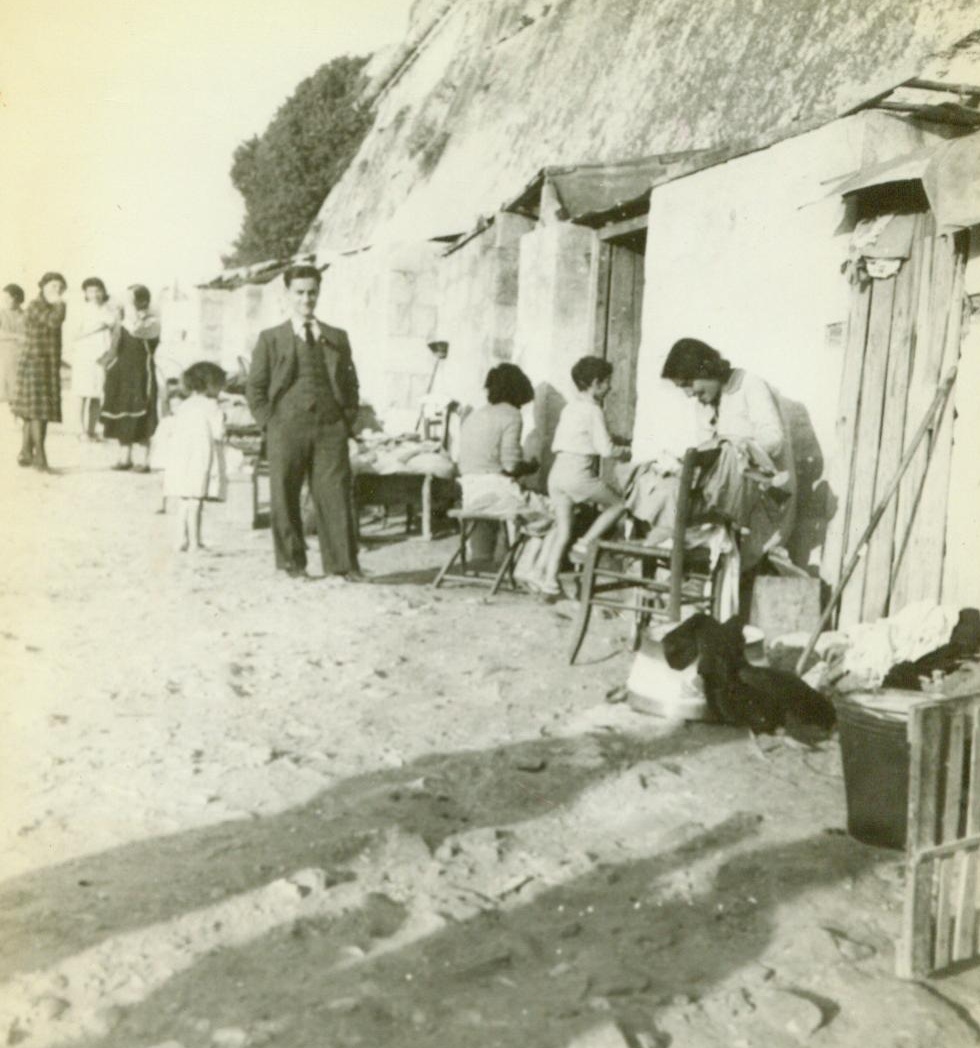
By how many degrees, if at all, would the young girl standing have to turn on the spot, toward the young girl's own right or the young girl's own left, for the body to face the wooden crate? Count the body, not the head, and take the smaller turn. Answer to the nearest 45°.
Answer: approximately 135° to the young girl's own right

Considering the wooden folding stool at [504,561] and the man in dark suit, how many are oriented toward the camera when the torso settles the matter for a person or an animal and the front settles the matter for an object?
1

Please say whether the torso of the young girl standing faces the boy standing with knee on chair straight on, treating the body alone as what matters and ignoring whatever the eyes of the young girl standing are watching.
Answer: no

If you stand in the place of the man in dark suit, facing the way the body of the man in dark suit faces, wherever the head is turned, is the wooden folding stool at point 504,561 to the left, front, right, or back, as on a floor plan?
left

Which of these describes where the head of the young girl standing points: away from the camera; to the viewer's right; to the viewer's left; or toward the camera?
away from the camera

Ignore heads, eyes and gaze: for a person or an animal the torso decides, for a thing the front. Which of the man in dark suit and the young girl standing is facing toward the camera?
the man in dark suit

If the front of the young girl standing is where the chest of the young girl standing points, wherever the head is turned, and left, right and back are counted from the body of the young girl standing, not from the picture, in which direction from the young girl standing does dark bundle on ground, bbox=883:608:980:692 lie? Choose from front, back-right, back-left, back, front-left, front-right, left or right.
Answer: right

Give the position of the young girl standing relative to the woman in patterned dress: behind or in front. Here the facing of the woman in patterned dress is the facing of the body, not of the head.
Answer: in front

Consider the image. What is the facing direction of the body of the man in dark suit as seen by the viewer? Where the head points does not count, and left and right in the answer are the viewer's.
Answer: facing the viewer

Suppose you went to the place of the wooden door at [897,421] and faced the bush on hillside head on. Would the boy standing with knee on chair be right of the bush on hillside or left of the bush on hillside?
left

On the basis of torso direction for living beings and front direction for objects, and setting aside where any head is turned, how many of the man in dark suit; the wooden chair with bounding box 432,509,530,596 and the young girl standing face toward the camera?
1

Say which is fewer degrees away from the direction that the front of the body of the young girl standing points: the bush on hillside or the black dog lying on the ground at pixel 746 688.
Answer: the bush on hillside

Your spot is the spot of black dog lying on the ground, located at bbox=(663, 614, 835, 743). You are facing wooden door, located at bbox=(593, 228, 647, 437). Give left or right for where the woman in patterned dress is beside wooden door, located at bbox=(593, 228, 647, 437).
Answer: left

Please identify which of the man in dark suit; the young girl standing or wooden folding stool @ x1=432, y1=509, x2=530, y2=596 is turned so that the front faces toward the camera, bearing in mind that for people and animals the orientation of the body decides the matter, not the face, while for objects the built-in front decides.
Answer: the man in dark suit

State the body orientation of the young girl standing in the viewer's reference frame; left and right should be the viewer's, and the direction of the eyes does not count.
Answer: facing away from the viewer and to the right of the viewer

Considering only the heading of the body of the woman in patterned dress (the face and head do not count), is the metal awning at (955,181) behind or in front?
in front

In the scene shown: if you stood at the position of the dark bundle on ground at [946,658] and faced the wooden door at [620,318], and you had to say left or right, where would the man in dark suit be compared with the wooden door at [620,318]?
left

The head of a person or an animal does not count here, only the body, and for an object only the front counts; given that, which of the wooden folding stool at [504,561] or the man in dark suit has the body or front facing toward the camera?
the man in dark suit

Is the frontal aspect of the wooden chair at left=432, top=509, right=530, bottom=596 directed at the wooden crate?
no
